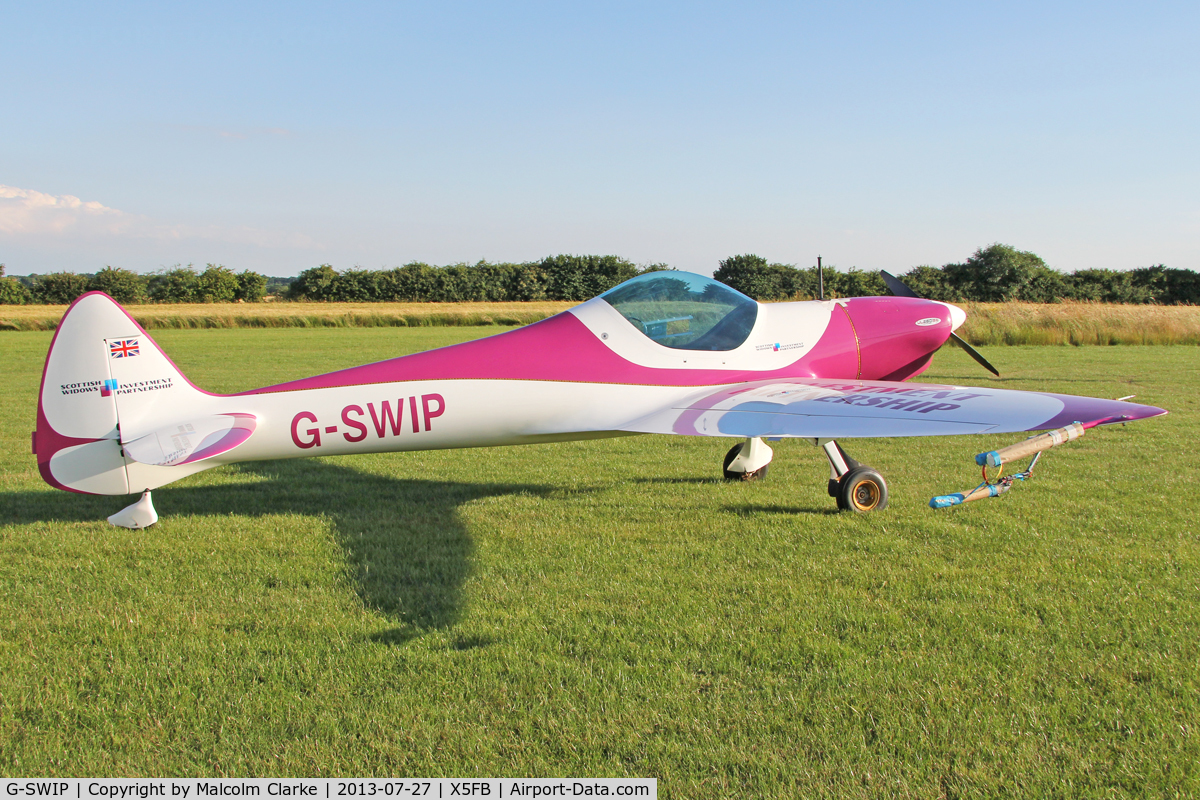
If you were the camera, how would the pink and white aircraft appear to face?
facing away from the viewer and to the right of the viewer
